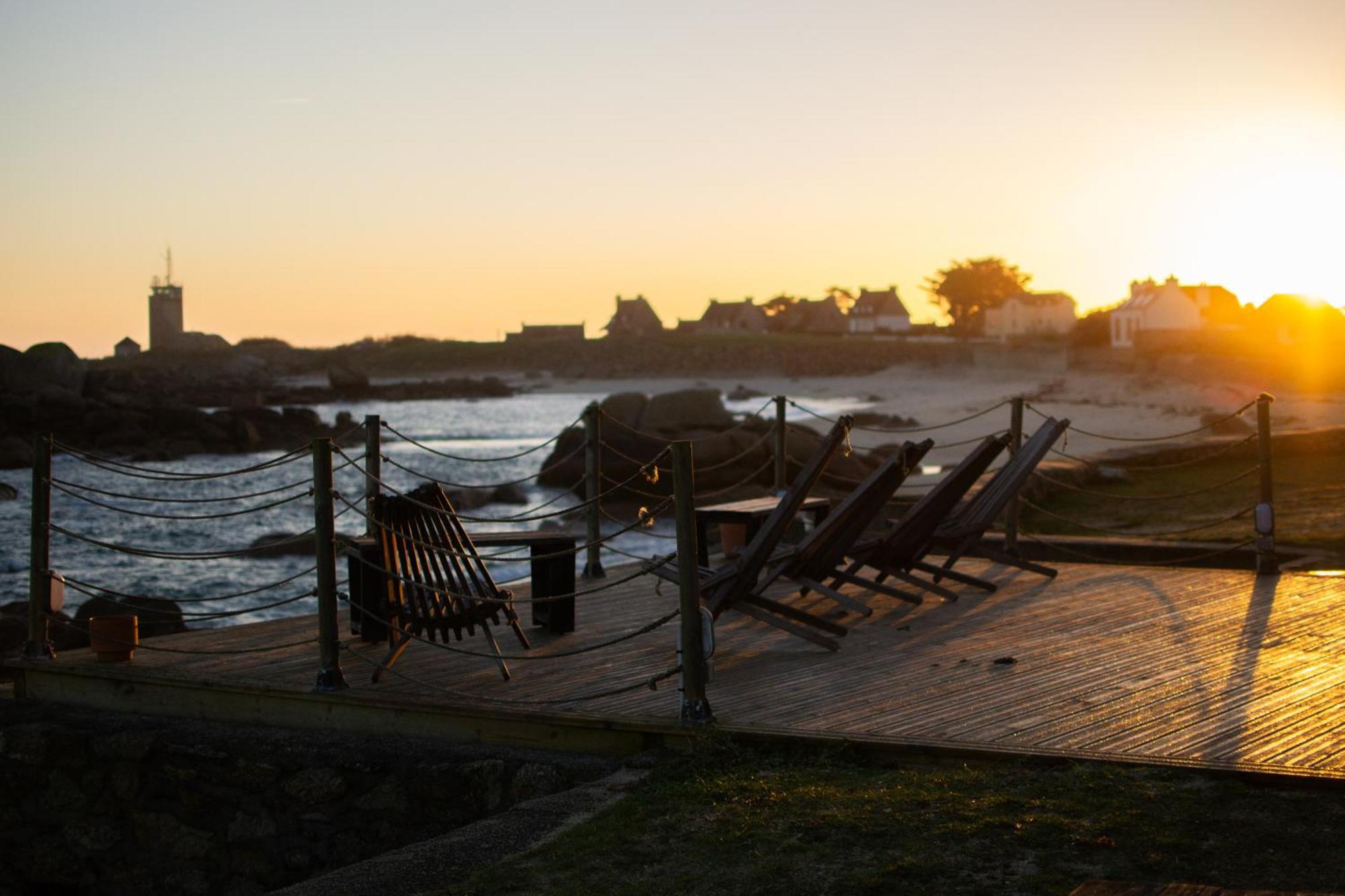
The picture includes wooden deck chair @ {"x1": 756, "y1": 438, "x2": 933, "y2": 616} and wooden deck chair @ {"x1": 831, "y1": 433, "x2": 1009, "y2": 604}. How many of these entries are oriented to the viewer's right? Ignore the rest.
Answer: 0

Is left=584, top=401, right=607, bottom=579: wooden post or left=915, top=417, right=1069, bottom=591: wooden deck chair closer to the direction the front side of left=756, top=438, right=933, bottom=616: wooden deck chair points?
the wooden post
